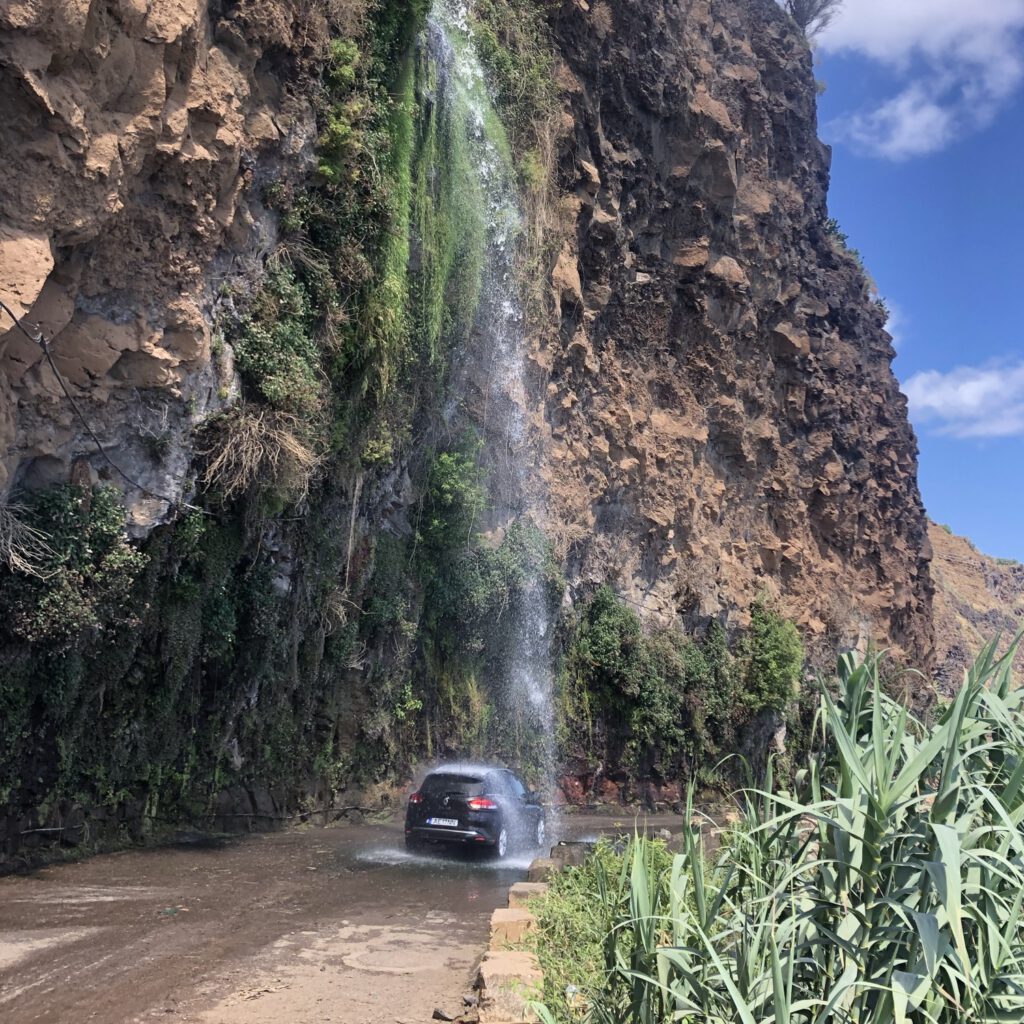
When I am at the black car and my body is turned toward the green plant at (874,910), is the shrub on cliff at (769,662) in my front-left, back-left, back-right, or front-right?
back-left

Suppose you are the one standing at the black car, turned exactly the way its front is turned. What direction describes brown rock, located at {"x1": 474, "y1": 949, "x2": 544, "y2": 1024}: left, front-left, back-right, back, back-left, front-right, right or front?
back-right

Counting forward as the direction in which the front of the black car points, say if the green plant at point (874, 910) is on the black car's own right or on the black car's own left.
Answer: on the black car's own right

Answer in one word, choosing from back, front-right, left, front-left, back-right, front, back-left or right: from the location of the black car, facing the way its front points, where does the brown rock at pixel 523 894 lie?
back-right

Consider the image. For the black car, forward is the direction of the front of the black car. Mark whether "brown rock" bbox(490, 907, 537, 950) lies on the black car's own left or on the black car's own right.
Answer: on the black car's own right

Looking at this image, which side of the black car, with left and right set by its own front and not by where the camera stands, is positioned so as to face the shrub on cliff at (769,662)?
front

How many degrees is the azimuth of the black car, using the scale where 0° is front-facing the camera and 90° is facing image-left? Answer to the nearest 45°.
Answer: approximately 225°

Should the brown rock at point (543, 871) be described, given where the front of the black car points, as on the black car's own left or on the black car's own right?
on the black car's own right
